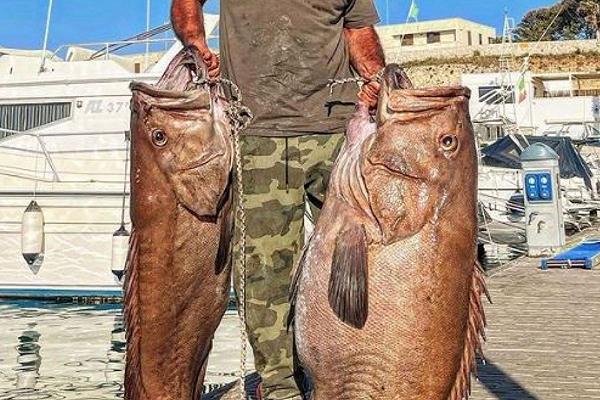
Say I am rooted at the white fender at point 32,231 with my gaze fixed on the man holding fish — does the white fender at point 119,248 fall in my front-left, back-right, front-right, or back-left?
front-left

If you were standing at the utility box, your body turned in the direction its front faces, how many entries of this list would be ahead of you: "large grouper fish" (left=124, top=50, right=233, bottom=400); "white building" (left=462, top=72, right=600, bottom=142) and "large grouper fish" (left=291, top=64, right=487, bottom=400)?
2

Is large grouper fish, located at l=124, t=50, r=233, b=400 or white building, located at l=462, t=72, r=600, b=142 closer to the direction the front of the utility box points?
the large grouper fish

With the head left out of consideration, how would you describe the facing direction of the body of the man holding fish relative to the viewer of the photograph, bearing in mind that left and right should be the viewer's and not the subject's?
facing the viewer

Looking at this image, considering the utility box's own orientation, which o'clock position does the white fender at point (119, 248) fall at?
The white fender is roughly at 2 o'clock from the utility box.

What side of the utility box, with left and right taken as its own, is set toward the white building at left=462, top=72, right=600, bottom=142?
back

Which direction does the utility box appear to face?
toward the camera

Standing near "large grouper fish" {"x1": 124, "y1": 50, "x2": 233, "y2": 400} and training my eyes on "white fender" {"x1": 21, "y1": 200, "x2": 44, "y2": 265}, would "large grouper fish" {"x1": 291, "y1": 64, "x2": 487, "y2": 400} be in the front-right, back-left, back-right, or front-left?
back-right

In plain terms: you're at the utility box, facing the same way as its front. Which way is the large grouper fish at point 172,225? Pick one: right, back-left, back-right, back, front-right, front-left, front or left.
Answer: front

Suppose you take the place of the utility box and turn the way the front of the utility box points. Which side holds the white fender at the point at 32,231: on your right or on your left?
on your right

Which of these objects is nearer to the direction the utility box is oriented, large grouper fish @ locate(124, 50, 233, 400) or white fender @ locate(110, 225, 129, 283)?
the large grouper fish

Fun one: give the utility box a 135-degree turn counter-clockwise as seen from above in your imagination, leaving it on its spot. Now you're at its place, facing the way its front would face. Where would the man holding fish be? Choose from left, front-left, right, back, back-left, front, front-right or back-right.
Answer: back-right

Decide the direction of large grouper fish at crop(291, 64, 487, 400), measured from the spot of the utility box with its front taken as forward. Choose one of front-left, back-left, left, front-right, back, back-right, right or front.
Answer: front
